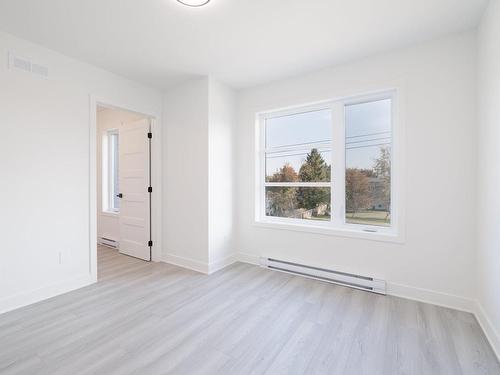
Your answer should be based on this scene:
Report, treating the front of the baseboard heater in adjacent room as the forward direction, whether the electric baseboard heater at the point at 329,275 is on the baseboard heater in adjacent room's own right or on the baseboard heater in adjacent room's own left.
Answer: on the baseboard heater in adjacent room's own left

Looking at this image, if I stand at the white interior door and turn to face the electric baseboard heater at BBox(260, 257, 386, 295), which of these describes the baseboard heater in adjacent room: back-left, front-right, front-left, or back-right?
back-left
